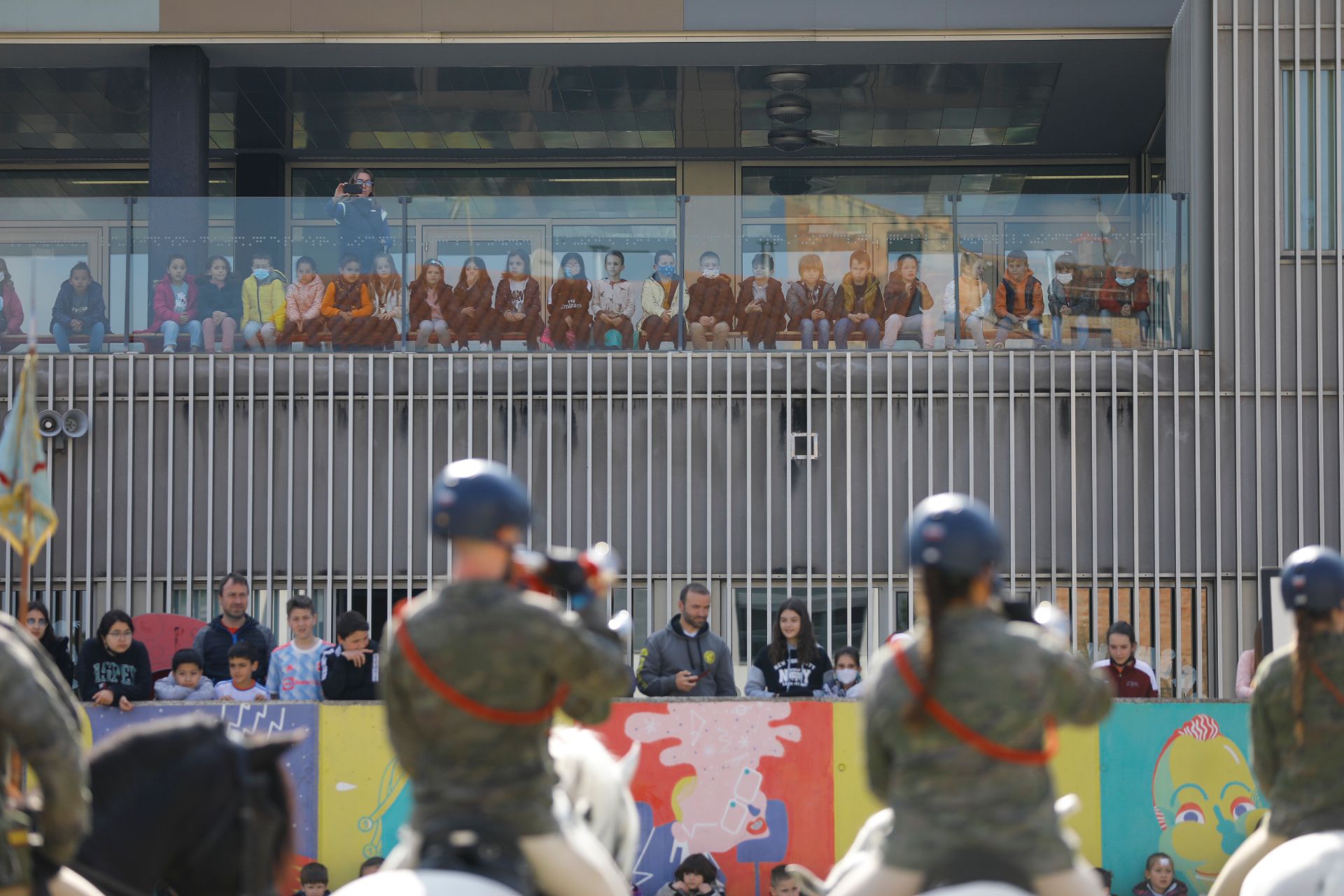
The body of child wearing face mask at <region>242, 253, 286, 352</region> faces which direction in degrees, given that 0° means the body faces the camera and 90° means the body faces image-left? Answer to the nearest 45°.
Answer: approximately 0°

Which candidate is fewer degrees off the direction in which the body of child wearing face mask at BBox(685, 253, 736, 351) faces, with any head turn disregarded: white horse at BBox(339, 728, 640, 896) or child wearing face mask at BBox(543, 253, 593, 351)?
the white horse

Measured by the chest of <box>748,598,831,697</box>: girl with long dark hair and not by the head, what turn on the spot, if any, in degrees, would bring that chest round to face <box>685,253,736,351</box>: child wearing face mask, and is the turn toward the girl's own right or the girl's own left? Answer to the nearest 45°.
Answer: approximately 180°

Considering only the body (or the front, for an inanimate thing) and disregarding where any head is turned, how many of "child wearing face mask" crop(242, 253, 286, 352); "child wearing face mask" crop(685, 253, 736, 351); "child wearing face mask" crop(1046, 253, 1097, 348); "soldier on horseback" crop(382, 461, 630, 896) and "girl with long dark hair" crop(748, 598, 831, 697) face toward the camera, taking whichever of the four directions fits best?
4
